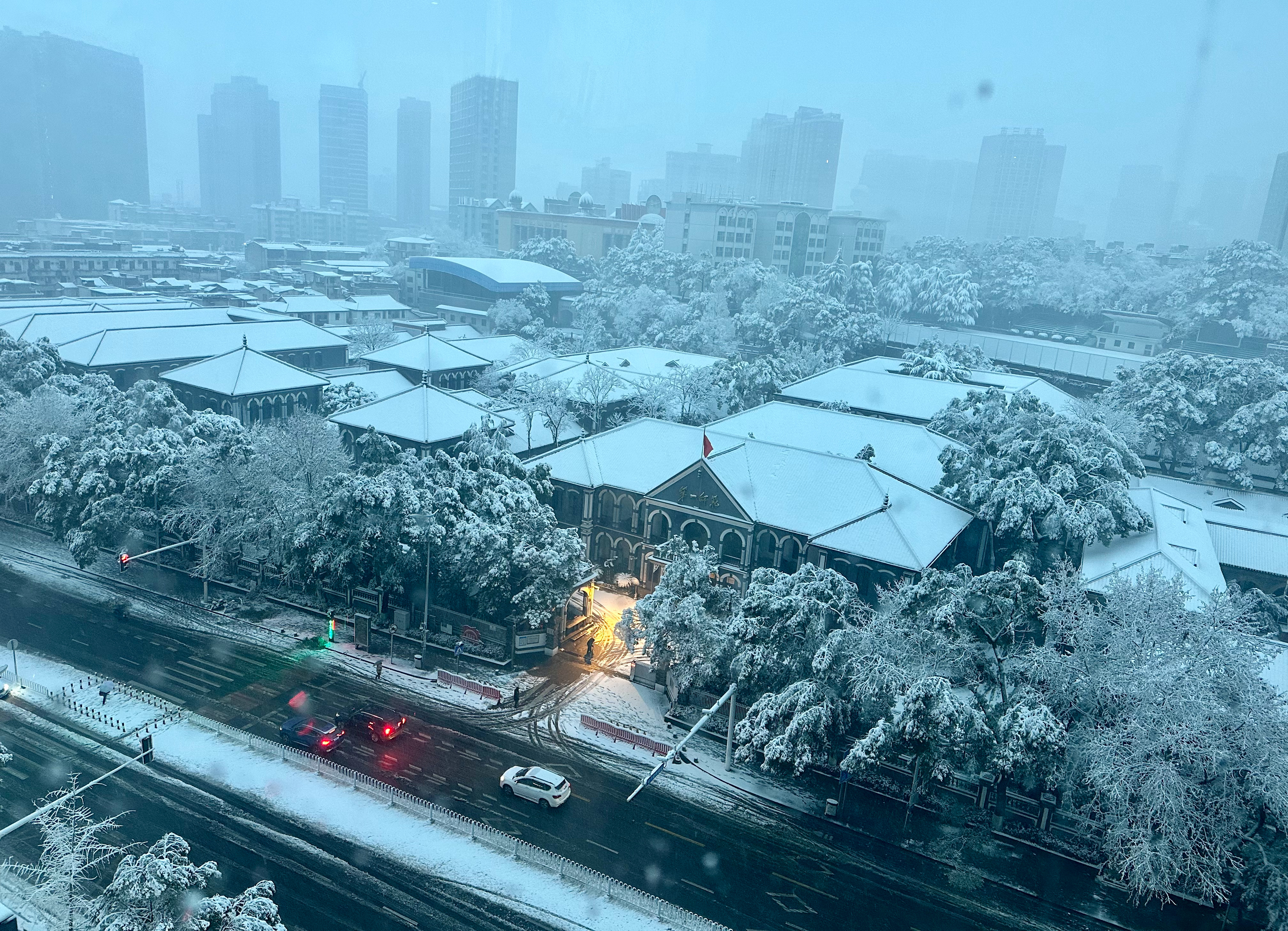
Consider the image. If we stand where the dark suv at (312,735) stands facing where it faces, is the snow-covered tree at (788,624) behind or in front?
behind

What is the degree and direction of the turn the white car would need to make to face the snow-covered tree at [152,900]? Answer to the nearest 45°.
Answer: approximately 90° to its left

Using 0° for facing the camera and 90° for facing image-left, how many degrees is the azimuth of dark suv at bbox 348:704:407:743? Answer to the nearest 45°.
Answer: approximately 135°

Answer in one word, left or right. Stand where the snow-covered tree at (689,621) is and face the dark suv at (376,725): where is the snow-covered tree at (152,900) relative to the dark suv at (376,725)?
left

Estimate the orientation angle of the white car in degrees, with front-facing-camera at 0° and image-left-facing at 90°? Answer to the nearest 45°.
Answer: approximately 135°

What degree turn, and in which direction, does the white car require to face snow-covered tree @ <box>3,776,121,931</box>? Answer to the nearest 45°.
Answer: approximately 90° to its left

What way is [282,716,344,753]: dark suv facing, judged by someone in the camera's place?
facing away from the viewer and to the left of the viewer

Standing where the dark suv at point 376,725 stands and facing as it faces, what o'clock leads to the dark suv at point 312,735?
the dark suv at point 312,735 is roughly at 10 o'clock from the dark suv at point 376,725.

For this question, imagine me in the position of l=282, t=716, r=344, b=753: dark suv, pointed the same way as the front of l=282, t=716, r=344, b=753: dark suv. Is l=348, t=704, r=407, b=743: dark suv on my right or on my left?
on my right

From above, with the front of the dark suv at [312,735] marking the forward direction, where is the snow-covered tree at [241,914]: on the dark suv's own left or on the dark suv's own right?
on the dark suv's own left
